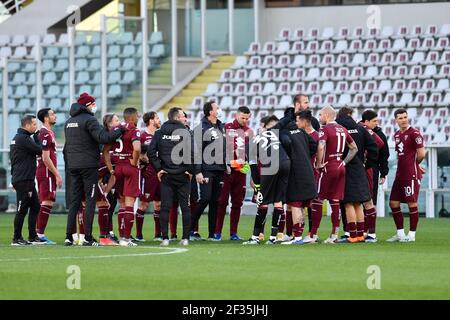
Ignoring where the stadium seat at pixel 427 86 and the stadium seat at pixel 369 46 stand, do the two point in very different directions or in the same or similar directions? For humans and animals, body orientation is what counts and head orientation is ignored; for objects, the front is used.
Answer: same or similar directions

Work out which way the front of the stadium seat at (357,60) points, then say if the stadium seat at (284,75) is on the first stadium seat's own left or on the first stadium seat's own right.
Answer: on the first stadium seat's own right

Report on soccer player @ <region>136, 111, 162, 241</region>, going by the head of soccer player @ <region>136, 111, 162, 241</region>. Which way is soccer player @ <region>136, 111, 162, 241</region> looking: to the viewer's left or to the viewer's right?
to the viewer's right

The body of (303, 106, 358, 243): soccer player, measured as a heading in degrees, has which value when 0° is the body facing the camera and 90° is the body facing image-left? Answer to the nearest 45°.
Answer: approximately 135°

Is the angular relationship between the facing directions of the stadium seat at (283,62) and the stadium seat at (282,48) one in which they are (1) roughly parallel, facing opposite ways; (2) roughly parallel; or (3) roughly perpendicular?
roughly parallel

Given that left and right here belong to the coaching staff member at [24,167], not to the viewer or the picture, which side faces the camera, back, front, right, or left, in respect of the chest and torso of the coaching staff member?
right

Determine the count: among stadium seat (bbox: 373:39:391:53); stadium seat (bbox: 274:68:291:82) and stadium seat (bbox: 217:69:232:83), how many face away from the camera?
0

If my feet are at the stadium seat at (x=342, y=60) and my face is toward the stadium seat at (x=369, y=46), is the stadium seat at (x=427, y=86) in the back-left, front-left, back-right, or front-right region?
front-right

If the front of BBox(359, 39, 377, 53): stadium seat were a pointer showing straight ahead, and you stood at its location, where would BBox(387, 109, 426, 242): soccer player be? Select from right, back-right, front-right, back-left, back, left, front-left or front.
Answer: front-left

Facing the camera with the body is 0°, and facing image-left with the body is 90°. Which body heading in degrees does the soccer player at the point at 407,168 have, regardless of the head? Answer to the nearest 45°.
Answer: approximately 45°

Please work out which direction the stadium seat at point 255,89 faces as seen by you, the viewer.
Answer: facing the viewer and to the left of the viewer

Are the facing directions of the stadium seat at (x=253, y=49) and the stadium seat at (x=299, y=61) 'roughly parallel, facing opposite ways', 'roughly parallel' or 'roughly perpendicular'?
roughly parallel

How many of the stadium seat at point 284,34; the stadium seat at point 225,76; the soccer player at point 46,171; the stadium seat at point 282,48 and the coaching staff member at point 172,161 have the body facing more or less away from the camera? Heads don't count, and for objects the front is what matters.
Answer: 1

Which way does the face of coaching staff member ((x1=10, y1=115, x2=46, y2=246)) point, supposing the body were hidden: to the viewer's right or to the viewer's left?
to the viewer's right
